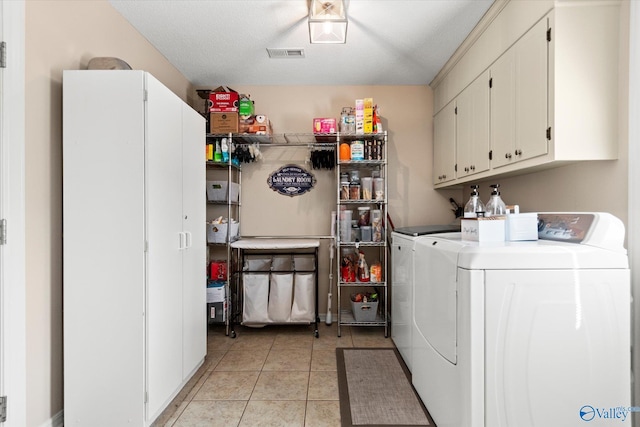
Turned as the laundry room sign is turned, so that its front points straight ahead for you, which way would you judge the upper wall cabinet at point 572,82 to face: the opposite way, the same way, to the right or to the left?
to the right

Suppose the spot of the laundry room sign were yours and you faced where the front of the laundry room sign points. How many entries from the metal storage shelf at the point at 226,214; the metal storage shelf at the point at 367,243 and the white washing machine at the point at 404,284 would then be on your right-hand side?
1

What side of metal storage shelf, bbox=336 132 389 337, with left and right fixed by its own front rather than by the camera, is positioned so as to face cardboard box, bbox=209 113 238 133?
right

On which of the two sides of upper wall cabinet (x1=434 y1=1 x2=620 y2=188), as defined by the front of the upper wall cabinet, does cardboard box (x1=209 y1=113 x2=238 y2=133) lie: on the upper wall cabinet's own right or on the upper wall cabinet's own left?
on the upper wall cabinet's own right

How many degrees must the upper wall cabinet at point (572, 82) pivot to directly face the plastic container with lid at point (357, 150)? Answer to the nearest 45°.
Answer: approximately 90° to its right

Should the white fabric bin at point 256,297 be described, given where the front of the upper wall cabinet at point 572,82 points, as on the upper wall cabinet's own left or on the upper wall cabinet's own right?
on the upper wall cabinet's own right

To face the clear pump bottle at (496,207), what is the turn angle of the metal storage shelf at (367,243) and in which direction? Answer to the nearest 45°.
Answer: approximately 45° to its left

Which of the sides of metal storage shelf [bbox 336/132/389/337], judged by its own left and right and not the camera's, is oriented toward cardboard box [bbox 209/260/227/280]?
right

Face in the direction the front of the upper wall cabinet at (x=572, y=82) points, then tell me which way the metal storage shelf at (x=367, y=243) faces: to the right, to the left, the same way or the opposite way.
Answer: to the left

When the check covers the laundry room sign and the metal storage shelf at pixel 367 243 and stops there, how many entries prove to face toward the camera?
2
